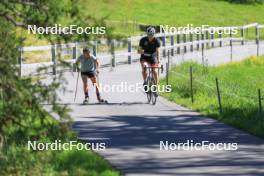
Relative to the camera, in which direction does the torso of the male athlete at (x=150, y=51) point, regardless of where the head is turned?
toward the camera
